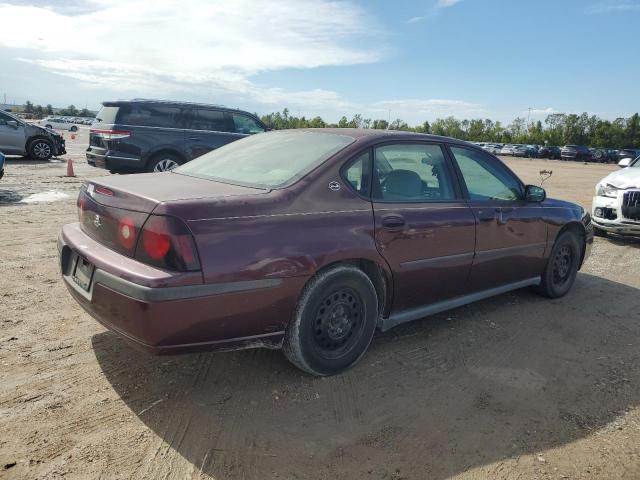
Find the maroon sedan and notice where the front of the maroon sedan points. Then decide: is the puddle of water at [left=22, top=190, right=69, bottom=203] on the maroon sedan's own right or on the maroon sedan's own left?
on the maroon sedan's own left

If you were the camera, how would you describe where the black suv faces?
facing away from the viewer and to the right of the viewer

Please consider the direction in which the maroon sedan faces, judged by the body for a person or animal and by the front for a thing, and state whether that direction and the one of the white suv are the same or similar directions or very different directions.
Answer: very different directions

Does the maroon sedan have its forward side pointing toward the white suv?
yes

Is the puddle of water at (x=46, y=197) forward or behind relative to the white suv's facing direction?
forward

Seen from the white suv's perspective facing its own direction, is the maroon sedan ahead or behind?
ahead

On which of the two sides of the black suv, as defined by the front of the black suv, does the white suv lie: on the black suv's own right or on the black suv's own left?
on the black suv's own right

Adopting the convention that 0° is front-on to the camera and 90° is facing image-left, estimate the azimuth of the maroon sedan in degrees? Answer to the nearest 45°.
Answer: approximately 225°

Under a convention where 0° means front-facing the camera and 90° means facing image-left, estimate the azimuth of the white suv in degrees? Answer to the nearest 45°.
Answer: approximately 45°
